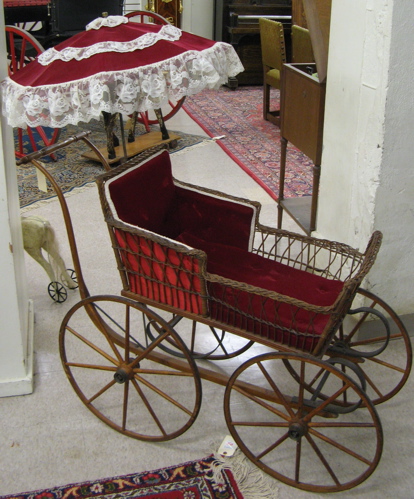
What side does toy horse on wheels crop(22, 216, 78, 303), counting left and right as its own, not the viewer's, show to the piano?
right

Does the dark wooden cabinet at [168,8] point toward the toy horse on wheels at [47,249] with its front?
yes

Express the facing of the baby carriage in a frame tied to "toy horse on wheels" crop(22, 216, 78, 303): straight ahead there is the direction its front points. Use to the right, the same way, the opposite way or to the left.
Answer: the opposite way

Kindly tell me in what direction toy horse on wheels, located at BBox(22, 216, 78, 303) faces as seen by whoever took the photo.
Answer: facing away from the viewer and to the left of the viewer

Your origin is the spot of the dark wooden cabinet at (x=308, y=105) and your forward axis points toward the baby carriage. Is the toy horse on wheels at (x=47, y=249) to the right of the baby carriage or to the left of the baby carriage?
right

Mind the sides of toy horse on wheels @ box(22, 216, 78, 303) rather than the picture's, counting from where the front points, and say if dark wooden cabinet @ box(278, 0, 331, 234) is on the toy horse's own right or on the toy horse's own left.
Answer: on the toy horse's own right

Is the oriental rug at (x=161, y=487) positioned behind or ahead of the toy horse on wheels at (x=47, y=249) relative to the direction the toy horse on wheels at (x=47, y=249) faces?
behind

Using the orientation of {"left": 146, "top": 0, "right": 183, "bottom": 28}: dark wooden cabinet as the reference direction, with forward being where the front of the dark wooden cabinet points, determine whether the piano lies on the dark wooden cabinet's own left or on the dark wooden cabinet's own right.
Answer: on the dark wooden cabinet's own left

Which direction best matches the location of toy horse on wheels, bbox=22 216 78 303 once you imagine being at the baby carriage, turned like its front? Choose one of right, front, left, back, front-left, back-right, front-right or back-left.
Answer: back

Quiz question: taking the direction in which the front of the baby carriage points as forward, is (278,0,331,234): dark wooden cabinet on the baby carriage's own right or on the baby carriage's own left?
on the baby carriage's own left

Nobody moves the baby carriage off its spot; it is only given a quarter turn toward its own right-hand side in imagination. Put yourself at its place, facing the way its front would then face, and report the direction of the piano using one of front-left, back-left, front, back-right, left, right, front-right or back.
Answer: back-right

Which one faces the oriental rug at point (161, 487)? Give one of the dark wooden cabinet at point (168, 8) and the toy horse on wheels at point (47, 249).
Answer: the dark wooden cabinet
